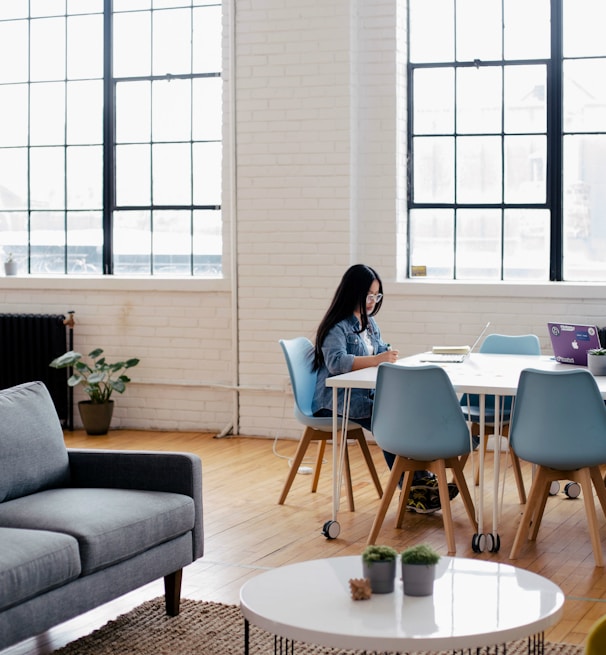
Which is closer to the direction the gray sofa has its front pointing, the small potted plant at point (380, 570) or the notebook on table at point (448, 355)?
the small potted plant

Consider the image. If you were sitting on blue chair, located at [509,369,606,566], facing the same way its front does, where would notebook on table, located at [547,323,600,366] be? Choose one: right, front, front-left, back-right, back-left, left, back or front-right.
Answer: front

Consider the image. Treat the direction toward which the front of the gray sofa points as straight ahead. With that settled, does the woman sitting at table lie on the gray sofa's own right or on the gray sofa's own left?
on the gray sofa's own left

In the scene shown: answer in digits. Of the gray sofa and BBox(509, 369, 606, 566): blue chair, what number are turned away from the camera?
1

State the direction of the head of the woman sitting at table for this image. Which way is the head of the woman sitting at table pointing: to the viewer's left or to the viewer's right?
to the viewer's right

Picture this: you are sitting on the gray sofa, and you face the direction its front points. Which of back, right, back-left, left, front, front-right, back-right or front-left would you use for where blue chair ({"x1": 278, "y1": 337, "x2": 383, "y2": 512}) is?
left

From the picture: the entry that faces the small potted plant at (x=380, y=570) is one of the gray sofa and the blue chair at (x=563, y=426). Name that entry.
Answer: the gray sofa

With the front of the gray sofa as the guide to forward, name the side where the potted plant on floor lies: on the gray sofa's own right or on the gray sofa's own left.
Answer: on the gray sofa's own left

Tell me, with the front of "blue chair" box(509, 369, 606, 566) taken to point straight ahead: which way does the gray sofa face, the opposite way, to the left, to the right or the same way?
to the right

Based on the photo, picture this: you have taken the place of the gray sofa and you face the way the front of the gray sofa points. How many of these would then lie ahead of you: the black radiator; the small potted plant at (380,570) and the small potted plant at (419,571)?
2

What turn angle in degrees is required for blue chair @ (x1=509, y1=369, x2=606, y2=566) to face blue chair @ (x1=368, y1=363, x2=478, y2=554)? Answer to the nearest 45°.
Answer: approximately 90° to its left

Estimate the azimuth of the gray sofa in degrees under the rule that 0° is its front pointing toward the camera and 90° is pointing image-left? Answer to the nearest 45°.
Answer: approximately 315°

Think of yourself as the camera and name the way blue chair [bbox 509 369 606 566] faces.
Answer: facing away from the viewer

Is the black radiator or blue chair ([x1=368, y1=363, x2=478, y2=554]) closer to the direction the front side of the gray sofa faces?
the blue chair

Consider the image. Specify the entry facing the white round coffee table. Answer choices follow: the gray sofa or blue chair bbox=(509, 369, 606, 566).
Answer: the gray sofa

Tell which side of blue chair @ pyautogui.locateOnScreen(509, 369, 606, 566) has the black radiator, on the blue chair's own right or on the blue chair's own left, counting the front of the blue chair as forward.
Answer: on the blue chair's own left

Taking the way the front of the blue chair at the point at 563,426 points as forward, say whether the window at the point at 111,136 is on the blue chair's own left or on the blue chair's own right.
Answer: on the blue chair's own left

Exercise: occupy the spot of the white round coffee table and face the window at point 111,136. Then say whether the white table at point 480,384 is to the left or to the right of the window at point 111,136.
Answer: right

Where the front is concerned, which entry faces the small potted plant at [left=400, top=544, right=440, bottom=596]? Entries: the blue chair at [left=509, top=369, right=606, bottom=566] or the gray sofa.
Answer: the gray sofa
